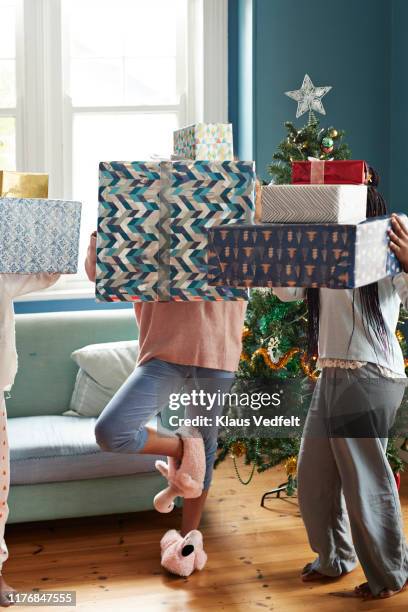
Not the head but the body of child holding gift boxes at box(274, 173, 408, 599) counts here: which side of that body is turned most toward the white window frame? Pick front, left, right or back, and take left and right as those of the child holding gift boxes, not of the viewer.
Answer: right

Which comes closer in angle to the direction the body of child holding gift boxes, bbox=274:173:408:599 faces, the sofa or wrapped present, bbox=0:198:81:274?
the wrapped present

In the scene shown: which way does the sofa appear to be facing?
toward the camera

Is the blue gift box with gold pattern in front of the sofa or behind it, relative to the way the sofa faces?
in front

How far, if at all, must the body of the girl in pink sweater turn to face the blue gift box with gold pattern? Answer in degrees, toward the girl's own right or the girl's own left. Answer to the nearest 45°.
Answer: approximately 45° to the girl's own left

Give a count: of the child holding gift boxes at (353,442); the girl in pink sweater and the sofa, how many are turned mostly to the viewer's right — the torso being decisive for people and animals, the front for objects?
0

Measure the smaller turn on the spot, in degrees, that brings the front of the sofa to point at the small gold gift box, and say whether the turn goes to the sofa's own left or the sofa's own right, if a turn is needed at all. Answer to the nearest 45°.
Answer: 0° — it already faces it

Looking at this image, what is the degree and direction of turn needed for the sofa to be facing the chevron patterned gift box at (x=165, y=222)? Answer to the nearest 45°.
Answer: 0° — it already faces it

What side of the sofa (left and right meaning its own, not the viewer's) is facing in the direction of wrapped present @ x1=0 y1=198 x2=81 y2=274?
front

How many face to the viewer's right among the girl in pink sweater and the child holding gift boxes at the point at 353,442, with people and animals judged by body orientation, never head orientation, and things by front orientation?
0

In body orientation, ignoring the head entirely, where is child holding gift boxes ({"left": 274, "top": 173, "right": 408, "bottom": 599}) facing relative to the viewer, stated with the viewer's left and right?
facing the viewer and to the left of the viewer
